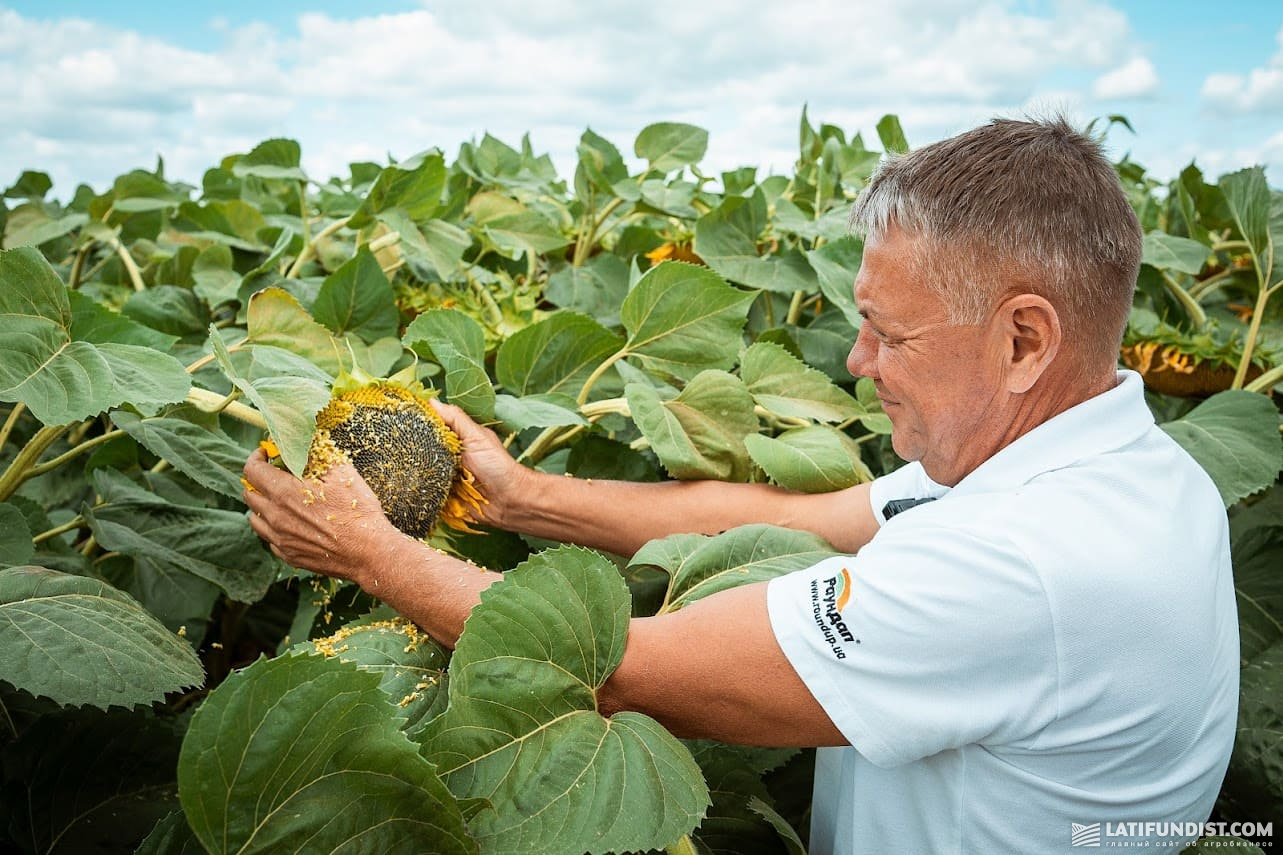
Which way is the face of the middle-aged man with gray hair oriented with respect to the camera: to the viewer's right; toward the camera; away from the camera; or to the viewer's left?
to the viewer's left

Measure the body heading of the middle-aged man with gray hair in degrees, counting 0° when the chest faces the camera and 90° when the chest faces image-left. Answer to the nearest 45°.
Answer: approximately 90°
